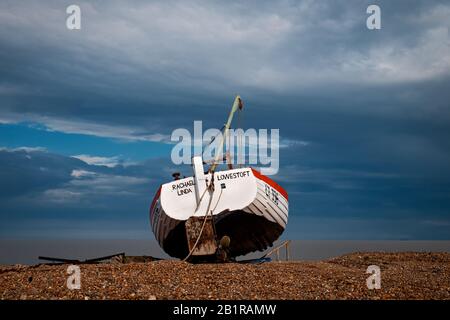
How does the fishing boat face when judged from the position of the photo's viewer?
facing away from the viewer
